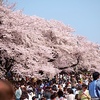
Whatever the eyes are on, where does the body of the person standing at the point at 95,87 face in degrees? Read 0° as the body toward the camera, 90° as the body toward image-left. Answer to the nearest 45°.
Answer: approximately 180°

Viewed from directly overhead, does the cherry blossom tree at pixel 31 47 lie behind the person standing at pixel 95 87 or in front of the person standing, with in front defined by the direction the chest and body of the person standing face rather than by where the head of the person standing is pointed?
in front
